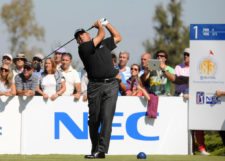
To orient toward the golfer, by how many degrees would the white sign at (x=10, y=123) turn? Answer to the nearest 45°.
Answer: approximately 45° to its left

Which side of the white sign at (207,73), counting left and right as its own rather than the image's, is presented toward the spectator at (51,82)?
right

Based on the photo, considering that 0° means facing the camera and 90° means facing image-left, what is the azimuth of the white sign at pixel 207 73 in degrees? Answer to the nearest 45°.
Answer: approximately 0°

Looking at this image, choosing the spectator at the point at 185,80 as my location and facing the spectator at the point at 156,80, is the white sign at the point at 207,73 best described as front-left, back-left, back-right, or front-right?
back-left

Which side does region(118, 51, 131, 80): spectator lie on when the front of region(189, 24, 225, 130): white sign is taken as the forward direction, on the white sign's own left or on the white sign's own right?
on the white sign's own right

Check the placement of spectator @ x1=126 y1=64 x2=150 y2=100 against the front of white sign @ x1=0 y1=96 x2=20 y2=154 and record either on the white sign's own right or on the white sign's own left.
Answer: on the white sign's own left

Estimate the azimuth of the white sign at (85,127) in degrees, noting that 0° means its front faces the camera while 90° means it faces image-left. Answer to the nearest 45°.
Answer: approximately 0°

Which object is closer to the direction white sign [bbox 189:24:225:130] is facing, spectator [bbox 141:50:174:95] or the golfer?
the golfer

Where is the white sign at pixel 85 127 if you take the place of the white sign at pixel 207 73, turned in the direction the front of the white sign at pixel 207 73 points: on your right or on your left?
on your right
